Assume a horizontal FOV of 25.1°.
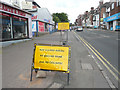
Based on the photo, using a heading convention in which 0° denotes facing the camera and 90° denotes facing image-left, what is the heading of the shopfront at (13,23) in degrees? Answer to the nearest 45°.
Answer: approximately 315°

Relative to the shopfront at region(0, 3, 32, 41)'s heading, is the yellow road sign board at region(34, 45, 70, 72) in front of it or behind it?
in front

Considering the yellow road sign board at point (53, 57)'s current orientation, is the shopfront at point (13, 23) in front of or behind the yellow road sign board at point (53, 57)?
behind

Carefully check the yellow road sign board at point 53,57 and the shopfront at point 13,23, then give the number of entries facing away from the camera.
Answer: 0

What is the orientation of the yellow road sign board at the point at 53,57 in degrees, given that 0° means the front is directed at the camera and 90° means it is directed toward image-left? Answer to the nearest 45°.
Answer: approximately 0°
